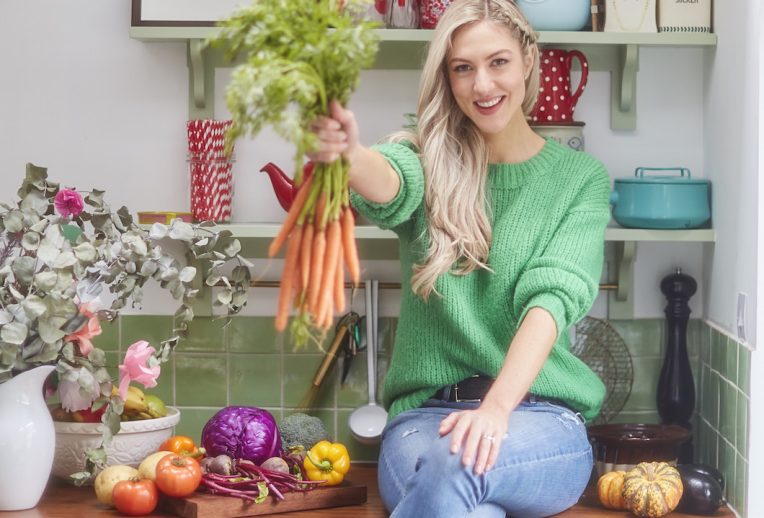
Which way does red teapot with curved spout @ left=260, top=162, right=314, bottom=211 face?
to the viewer's left

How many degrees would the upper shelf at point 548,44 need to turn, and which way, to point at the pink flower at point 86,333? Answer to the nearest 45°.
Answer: approximately 45° to its right

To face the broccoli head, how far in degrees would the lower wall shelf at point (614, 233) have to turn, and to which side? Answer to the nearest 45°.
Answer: approximately 90° to its right

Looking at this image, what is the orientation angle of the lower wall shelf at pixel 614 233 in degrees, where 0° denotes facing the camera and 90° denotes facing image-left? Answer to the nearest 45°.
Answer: approximately 0°
